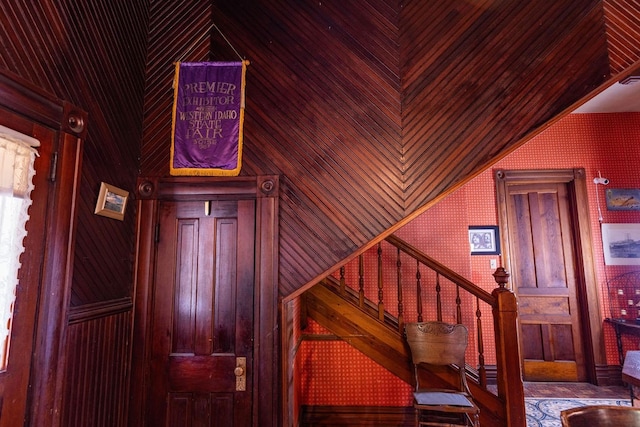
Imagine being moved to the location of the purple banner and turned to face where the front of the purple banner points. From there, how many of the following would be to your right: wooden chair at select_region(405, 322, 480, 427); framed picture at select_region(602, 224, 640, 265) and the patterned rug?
0

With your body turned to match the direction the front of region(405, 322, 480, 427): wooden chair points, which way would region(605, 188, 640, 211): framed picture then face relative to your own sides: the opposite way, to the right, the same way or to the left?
the same way

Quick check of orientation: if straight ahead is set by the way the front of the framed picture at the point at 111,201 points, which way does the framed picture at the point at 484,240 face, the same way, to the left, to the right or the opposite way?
to the right

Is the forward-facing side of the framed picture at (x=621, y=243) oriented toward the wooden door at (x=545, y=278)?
no

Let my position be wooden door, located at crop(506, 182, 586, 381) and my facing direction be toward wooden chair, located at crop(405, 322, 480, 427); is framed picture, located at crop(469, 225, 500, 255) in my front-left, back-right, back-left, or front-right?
front-right

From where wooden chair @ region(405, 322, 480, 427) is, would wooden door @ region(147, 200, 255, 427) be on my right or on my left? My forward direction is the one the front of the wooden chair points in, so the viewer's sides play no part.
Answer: on my right

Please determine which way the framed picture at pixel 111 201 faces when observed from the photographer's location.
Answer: facing the viewer and to the right of the viewer

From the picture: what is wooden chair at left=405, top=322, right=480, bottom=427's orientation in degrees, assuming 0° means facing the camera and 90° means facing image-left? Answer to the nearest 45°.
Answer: approximately 0°

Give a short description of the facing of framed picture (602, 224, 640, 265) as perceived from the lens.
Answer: facing the viewer

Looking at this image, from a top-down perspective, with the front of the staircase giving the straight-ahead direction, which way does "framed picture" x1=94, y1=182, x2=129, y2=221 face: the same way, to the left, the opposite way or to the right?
the same way

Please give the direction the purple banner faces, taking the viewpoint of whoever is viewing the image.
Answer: facing the viewer

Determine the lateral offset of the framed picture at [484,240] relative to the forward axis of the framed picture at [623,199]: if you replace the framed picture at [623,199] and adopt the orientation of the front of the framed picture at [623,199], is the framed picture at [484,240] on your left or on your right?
on your right

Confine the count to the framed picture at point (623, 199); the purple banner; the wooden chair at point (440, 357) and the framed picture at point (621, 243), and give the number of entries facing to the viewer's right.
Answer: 0

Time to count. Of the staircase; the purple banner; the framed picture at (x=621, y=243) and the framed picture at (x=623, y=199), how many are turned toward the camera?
3

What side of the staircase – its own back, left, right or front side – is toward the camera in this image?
right

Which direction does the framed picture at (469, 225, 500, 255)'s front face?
toward the camera

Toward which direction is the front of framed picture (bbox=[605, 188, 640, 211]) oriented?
toward the camera
